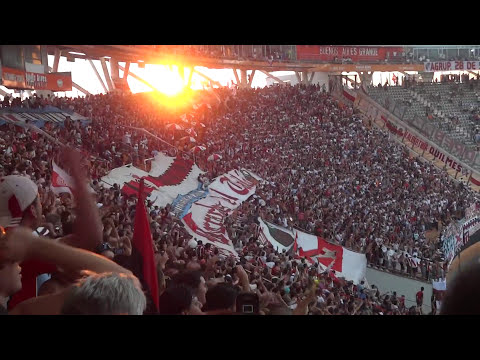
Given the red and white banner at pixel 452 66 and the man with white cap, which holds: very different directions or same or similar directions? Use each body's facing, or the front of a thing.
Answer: very different directions

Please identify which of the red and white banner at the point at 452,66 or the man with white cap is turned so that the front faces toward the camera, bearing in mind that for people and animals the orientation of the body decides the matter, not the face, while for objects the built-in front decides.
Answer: the red and white banner

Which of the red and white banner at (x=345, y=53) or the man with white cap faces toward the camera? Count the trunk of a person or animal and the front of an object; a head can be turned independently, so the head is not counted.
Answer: the red and white banner

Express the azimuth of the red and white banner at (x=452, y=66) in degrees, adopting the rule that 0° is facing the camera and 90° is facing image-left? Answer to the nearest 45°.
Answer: approximately 0°

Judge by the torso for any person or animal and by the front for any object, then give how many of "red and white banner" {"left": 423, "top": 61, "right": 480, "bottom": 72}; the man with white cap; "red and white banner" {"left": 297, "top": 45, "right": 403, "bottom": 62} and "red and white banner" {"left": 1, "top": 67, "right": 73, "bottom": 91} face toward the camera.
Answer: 3

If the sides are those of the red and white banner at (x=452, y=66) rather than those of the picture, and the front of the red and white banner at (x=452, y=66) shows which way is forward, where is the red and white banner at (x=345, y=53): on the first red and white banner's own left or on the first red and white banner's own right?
on the first red and white banner's own right

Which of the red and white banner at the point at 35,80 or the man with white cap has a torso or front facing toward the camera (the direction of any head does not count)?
the red and white banner

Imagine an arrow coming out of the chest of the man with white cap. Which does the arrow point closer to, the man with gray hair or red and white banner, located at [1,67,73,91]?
the red and white banner

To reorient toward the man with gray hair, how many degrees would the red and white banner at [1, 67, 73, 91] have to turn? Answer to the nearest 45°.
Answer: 0° — it already faces them

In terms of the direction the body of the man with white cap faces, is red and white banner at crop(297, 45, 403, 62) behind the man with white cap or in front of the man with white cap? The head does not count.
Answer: in front

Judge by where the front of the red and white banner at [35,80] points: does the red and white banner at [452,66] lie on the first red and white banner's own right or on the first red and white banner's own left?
on the first red and white banner's own left

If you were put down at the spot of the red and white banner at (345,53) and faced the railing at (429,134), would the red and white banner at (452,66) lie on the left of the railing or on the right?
left

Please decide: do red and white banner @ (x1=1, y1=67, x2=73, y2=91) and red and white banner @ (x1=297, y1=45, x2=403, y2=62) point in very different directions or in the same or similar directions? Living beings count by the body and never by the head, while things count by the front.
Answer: same or similar directions

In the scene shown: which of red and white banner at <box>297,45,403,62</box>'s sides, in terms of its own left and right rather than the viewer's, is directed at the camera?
front

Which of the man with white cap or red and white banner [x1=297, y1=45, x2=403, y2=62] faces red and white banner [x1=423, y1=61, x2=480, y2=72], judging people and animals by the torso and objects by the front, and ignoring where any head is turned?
the man with white cap
